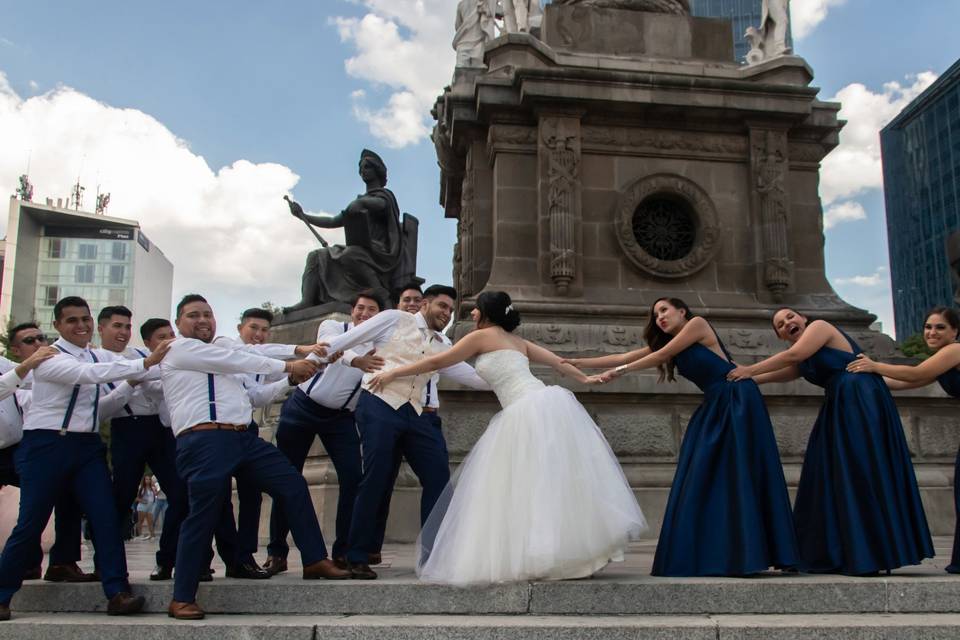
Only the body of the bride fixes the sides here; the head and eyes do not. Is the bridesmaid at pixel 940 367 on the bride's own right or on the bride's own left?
on the bride's own right

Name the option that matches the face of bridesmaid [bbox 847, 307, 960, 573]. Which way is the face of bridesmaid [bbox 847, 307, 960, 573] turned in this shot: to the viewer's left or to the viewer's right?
to the viewer's left

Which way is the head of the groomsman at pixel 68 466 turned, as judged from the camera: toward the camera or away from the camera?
toward the camera

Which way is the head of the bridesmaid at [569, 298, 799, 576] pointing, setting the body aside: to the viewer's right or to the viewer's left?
to the viewer's left

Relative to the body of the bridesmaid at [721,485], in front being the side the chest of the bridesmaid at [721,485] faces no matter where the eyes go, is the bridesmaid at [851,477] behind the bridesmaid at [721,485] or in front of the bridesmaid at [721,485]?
behind

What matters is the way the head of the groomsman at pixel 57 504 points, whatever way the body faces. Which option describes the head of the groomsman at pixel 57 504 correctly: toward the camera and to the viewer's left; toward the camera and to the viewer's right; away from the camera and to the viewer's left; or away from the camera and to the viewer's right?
toward the camera and to the viewer's right

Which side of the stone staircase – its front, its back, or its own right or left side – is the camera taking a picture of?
front

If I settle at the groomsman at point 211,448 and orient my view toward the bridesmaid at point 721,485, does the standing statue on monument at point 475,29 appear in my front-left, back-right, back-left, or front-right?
front-left

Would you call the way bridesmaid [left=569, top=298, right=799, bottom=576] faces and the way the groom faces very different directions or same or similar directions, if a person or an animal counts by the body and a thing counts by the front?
very different directions

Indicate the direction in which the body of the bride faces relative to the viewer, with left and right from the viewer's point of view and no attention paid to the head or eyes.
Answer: facing away from the viewer and to the left of the viewer

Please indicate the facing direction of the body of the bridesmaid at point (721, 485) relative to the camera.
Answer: to the viewer's left

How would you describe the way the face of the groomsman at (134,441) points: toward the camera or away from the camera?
toward the camera

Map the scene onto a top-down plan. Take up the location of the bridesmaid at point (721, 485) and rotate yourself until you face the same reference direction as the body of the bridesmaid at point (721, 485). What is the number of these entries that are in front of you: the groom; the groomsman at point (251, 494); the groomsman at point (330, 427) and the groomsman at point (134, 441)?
4
